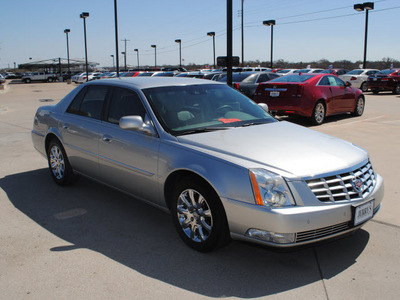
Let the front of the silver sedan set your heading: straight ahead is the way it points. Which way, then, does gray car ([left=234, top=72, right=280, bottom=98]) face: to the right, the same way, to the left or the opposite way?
to the left

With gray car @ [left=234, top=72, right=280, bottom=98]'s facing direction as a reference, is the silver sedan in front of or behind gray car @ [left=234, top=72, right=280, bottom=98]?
behind

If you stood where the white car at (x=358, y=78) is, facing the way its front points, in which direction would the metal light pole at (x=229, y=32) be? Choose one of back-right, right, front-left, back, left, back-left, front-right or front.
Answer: back-right

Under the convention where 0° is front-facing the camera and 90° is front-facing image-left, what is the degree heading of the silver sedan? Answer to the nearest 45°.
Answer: approximately 315°

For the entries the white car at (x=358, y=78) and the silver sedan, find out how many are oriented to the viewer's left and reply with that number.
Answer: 0

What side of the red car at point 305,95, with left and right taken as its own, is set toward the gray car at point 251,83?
left

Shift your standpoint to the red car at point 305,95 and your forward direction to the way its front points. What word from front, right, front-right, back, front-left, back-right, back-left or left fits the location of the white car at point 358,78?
front-left

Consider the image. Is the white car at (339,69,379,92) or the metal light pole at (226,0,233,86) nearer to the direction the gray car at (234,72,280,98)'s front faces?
the white car

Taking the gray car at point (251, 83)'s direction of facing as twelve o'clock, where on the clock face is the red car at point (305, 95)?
The red car is roughly at 4 o'clock from the gray car.
